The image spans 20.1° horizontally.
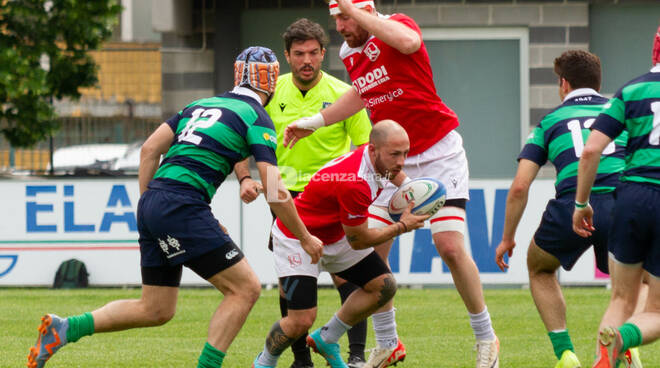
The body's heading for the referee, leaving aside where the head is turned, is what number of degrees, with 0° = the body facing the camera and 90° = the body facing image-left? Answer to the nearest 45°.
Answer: approximately 0°

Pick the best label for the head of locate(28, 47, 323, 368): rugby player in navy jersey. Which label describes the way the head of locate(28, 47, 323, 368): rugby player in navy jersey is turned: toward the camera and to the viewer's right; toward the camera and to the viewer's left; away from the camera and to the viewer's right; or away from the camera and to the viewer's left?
away from the camera and to the viewer's right

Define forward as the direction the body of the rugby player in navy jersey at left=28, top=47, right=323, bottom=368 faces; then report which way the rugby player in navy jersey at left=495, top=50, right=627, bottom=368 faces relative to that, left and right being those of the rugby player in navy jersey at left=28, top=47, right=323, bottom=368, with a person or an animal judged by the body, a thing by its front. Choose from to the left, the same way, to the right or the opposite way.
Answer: to the left

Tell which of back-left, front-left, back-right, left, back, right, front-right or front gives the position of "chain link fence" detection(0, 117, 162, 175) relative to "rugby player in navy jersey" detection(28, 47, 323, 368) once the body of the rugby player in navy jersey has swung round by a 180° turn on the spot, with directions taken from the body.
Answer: back-right

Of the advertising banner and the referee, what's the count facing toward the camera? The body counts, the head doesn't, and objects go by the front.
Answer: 2

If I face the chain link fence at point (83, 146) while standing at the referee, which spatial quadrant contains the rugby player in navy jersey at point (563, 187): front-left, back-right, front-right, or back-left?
back-right

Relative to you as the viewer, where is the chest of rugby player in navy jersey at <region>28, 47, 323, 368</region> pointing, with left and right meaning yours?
facing away from the viewer and to the right of the viewer

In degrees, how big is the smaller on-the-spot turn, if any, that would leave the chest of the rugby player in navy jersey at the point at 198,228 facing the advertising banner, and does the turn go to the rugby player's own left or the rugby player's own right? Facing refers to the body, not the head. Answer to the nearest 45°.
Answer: approximately 45° to the rugby player's own left

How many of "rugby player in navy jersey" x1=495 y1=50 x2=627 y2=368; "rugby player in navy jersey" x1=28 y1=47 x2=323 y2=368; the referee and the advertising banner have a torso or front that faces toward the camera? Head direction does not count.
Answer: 2

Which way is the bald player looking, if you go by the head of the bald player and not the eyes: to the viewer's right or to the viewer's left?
to the viewer's right
